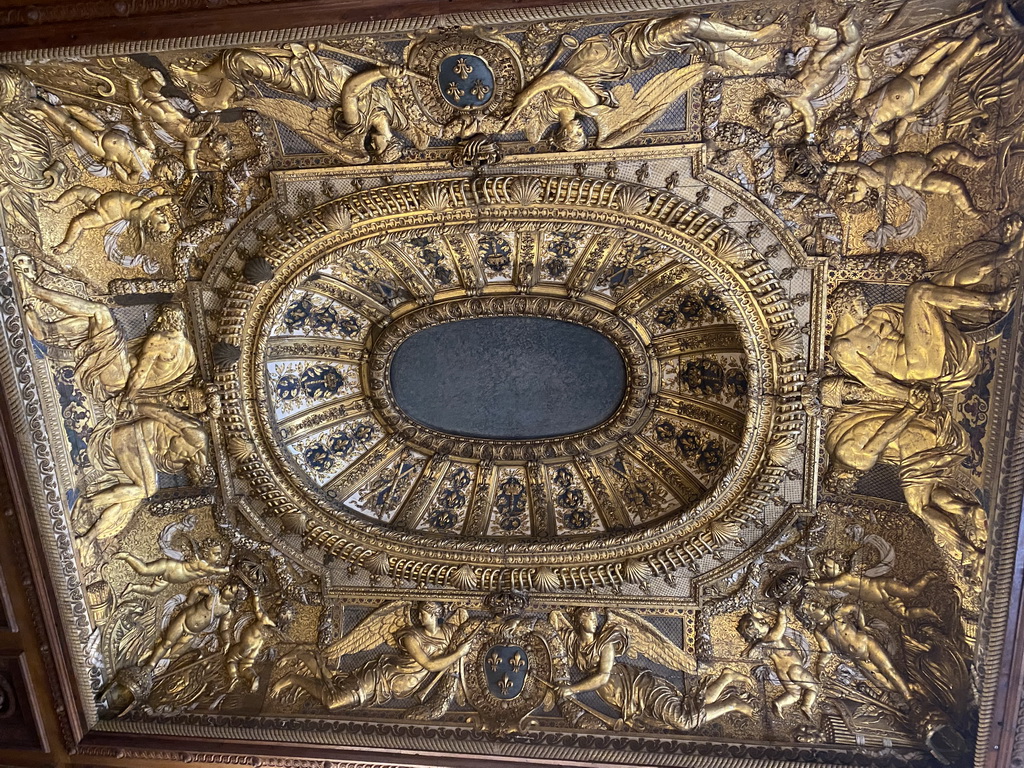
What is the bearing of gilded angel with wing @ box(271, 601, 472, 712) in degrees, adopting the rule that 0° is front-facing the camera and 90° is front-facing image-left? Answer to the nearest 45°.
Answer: approximately 315°

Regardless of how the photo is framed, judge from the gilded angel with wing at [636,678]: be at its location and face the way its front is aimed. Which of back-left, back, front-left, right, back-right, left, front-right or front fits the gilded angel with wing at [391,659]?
front-right

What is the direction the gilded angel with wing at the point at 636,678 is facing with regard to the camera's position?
facing the viewer and to the left of the viewer

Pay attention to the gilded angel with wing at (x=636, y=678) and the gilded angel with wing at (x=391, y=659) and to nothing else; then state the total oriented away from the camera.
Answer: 0
